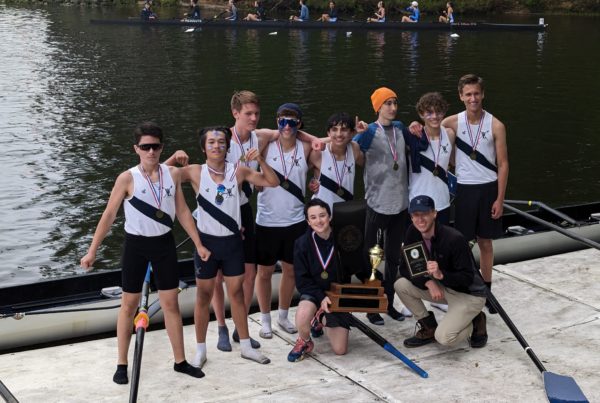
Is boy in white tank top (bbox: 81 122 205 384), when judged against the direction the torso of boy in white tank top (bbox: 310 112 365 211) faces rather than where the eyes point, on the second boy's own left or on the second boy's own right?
on the second boy's own right

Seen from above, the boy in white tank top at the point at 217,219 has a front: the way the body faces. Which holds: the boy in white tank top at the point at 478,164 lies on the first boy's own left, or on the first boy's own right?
on the first boy's own left

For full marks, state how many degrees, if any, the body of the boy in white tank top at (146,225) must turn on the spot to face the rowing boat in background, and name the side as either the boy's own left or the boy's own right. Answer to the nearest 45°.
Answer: approximately 180°
